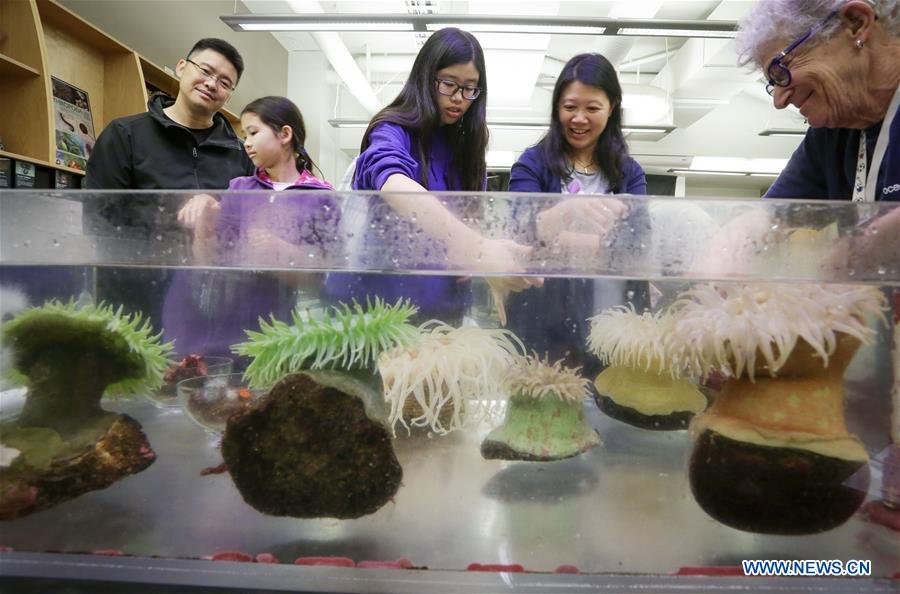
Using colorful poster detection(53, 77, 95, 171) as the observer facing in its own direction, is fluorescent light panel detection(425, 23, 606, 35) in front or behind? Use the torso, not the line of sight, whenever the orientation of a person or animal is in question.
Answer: in front

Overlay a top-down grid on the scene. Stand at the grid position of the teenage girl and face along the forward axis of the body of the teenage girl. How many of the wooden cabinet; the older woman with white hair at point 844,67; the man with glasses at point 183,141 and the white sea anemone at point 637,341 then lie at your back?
2

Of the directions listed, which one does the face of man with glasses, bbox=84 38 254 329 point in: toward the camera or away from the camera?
toward the camera

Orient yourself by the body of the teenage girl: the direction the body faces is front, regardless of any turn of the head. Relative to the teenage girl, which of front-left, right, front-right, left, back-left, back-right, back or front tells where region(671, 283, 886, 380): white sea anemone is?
front

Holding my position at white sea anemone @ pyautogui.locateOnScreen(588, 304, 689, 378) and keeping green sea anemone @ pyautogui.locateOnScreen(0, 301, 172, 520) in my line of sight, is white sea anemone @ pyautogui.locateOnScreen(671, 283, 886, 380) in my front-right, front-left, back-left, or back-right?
back-left

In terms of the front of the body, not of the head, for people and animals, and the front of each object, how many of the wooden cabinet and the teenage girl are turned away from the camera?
0

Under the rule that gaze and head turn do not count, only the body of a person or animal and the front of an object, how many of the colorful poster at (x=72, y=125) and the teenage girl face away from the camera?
0

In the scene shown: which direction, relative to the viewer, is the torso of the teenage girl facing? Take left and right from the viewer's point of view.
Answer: facing the viewer and to the right of the viewer

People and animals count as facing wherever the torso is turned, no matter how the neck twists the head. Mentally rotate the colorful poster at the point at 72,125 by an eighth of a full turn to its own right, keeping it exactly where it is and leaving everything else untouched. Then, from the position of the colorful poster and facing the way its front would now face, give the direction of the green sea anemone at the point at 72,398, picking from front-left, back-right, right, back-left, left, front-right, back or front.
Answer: front

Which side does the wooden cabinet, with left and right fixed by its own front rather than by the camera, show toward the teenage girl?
front

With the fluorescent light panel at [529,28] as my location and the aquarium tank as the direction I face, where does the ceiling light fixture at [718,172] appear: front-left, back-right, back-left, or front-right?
back-left

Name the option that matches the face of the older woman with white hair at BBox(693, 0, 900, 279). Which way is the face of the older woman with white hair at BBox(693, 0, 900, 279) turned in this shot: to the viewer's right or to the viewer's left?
to the viewer's left

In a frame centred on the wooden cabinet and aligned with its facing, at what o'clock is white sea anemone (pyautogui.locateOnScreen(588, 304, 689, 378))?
The white sea anemone is roughly at 1 o'clock from the wooden cabinet.

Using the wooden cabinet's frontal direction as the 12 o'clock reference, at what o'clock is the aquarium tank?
The aquarium tank is roughly at 1 o'clock from the wooden cabinet.
